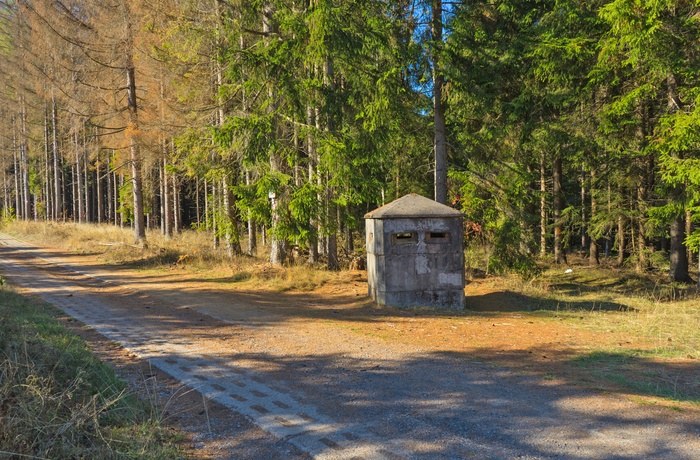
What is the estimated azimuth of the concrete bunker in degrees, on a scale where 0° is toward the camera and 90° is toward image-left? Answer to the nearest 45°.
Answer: approximately 0°
